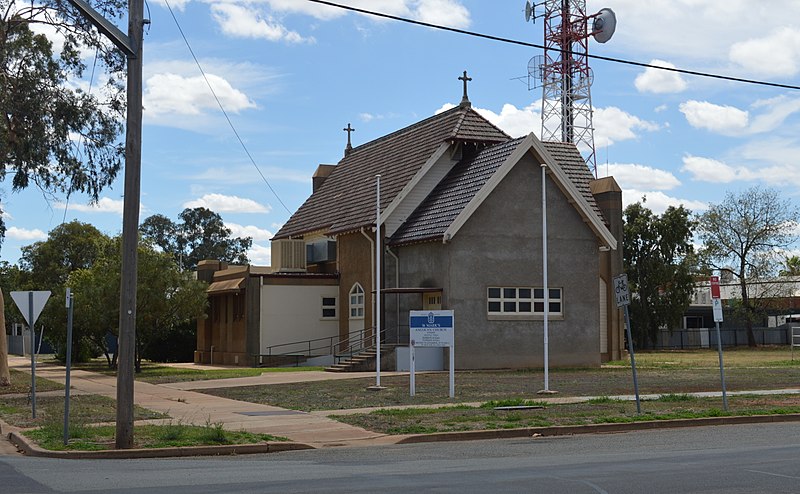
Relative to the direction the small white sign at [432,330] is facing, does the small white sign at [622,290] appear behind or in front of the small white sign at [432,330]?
in front

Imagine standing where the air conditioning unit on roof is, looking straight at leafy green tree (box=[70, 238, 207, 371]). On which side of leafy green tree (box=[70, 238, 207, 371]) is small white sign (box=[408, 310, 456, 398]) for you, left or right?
left

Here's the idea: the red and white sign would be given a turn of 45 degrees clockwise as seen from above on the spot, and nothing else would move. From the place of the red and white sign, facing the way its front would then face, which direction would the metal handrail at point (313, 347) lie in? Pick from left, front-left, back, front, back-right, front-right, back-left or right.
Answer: right

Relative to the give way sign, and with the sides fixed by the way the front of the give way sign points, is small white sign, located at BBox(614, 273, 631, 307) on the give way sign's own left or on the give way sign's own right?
on the give way sign's own right

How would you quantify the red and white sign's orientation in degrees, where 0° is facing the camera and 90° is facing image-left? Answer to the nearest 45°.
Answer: approximately 0°

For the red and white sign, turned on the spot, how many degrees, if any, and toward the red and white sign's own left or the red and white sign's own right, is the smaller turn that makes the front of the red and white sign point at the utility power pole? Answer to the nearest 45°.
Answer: approximately 45° to the red and white sign's own right

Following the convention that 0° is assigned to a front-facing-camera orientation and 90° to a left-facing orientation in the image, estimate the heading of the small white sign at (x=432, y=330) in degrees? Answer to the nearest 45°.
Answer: approximately 0°

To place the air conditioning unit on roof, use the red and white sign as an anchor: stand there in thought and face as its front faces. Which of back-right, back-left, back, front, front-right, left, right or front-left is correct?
back-right

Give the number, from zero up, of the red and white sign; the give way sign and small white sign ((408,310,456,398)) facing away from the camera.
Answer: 1

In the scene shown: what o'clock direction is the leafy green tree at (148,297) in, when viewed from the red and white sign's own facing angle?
The leafy green tree is roughly at 4 o'clock from the red and white sign.

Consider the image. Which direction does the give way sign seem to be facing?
away from the camera

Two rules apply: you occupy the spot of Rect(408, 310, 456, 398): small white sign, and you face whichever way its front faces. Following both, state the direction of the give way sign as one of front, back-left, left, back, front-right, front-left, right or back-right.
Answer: front-right

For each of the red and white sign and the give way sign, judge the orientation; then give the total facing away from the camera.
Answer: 1

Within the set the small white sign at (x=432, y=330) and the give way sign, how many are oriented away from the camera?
1
